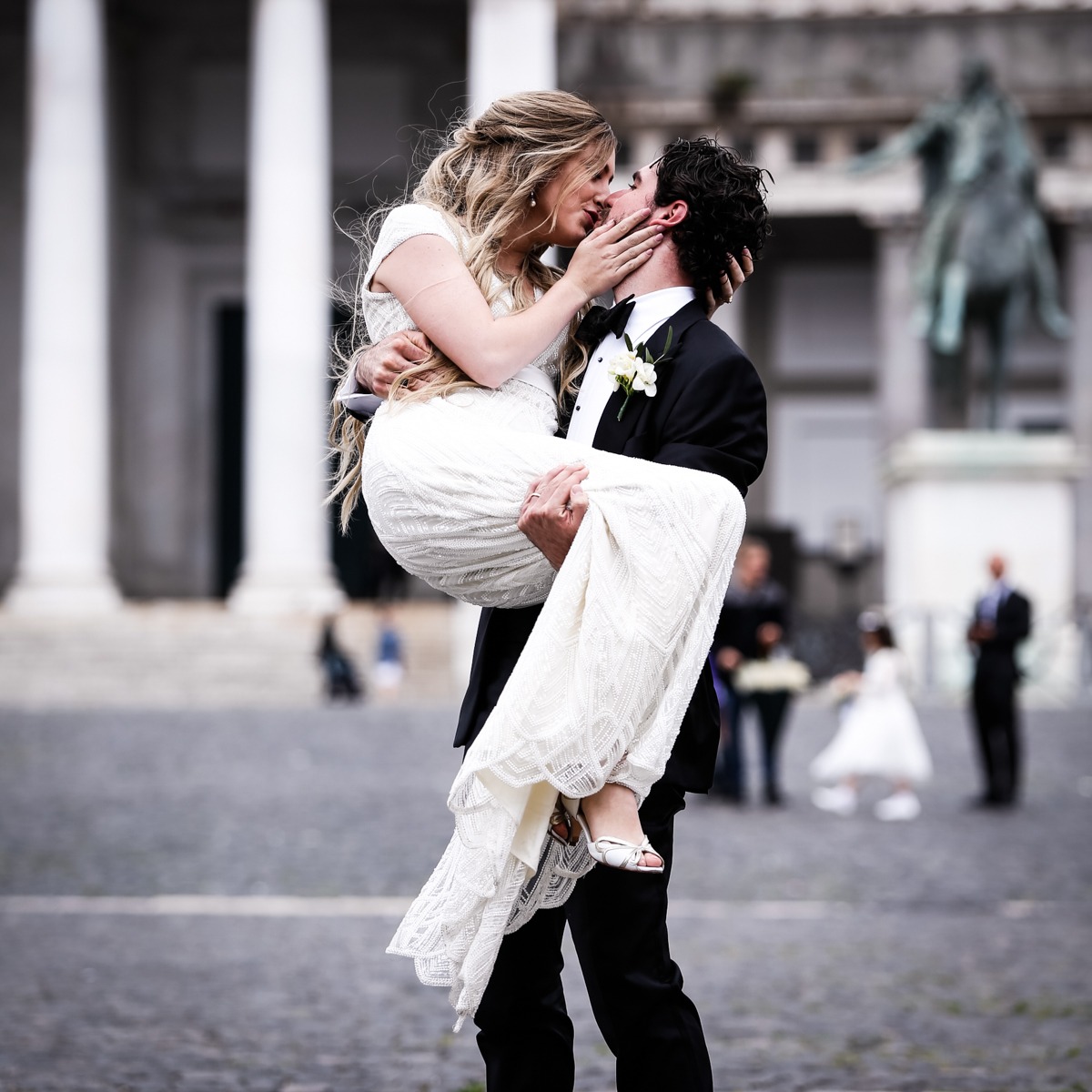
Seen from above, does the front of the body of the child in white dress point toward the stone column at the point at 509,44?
no

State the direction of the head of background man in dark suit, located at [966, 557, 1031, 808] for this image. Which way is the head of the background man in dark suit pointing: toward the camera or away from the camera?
toward the camera

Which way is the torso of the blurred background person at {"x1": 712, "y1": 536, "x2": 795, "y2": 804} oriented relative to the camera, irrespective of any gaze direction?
toward the camera

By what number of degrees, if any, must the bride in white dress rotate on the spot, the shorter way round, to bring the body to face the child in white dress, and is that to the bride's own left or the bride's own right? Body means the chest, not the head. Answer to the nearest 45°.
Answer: approximately 90° to the bride's own left

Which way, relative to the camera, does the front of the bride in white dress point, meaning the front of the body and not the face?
to the viewer's right

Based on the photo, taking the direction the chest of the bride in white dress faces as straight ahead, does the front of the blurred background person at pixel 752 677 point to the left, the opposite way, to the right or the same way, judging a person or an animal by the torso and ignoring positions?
to the right

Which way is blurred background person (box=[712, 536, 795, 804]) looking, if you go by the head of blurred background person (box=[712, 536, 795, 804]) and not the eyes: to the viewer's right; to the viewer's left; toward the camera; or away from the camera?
toward the camera

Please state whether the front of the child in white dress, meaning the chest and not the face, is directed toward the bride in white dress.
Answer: no

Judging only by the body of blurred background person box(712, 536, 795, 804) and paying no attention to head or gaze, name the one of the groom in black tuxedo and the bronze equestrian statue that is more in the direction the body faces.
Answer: the groom in black tuxedo

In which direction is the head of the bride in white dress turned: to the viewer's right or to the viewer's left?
to the viewer's right

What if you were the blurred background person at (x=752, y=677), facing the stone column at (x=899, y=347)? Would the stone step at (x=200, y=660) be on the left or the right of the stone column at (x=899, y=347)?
left

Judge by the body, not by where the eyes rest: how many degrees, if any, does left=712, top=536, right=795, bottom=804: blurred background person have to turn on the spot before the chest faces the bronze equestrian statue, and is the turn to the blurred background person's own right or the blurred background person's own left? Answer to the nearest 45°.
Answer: approximately 180°

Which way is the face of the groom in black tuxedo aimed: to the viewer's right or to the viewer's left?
to the viewer's left

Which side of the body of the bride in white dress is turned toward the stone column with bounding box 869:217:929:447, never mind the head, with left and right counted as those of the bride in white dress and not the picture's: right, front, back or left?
left

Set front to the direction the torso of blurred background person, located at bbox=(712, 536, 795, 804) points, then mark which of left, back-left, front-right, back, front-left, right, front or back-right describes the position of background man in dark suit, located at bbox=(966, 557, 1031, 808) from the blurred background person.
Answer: left
